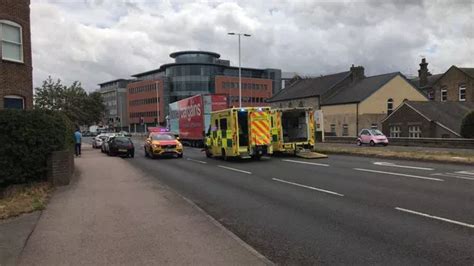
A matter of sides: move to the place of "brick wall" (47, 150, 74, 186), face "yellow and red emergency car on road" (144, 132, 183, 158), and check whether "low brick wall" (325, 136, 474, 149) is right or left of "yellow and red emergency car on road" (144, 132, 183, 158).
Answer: right

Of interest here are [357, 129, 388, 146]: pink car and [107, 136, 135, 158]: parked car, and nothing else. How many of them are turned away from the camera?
1

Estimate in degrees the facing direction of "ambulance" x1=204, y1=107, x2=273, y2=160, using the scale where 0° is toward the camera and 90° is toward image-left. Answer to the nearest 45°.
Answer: approximately 135°

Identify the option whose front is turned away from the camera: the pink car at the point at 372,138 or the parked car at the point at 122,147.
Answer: the parked car at the point at 122,147

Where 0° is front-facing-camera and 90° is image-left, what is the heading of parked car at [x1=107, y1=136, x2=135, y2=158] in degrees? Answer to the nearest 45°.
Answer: approximately 180°

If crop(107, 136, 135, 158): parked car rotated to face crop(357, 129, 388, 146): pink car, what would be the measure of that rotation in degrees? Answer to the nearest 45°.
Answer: approximately 90° to its right

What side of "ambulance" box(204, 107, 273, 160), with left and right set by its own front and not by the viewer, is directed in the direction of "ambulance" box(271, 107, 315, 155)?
right

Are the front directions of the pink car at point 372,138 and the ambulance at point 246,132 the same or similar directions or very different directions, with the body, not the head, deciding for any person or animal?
very different directions
